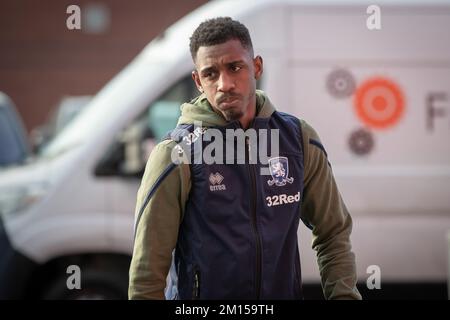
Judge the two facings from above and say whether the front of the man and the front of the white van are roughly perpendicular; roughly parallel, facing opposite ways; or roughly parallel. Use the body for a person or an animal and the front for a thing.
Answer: roughly perpendicular

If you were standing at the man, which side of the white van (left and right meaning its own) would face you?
left

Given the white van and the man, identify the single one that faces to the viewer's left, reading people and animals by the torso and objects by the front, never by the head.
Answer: the white van

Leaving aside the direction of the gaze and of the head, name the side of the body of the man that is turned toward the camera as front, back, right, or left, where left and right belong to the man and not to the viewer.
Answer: front

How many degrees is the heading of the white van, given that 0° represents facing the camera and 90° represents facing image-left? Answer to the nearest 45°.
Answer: approximately 90°

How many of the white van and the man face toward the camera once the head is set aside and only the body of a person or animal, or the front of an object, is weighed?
1

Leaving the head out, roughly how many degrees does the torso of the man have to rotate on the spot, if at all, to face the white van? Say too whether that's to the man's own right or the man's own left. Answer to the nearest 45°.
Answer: approximately 180°
